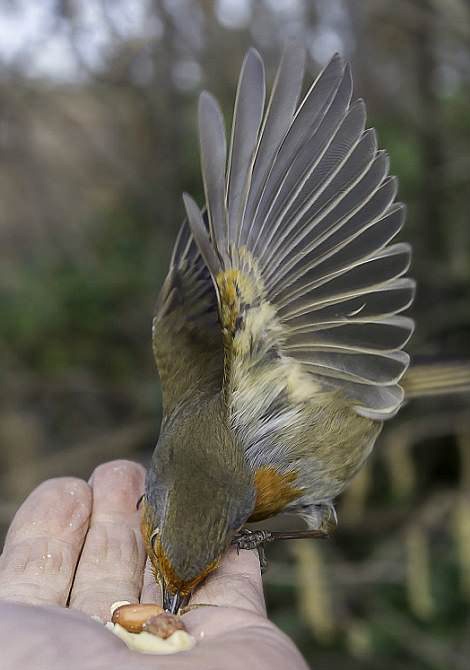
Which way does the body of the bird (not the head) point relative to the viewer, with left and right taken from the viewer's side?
facing the viewer and to the left of the viewer
